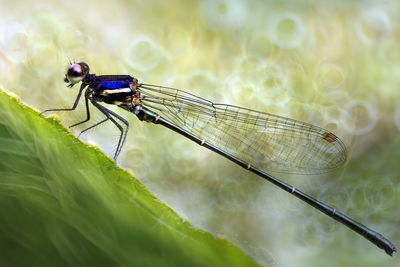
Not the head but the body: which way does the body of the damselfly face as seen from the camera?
to the viewer's left
